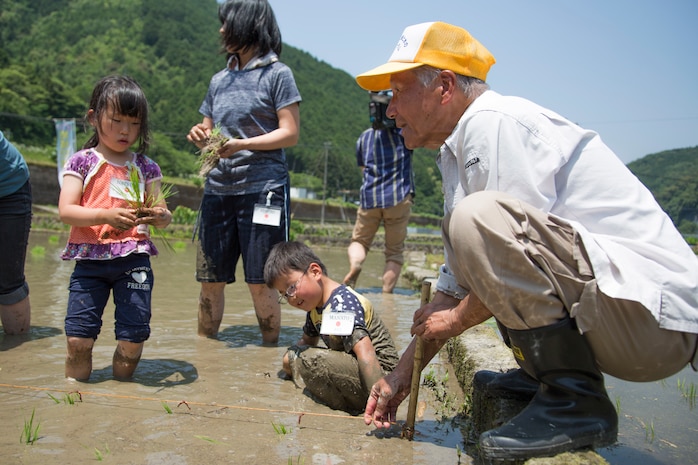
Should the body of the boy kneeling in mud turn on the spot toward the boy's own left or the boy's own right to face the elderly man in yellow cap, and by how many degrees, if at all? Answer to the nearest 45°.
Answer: approximately 90° to the boy's own left

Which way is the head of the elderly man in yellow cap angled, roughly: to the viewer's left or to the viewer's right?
to the viewer's left

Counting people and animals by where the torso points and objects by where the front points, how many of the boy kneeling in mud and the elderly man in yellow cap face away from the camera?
0

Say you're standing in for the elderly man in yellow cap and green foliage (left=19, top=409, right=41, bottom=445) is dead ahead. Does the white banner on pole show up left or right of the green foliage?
right

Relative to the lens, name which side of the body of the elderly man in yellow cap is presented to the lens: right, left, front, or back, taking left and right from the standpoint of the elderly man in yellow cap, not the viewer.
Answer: left

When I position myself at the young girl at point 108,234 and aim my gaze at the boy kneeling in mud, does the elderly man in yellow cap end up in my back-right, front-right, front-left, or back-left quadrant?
front-right

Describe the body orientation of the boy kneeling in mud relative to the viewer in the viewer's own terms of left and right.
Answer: facing the viewer and to the left of the viewer

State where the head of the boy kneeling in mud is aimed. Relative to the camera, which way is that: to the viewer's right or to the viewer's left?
to the viewer's left

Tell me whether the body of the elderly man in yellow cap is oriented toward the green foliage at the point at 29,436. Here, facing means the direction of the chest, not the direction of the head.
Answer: yes

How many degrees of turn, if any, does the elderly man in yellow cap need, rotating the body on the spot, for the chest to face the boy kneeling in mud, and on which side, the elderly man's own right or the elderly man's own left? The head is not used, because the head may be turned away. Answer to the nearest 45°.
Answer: approximately 45° to the elderly man's own right
